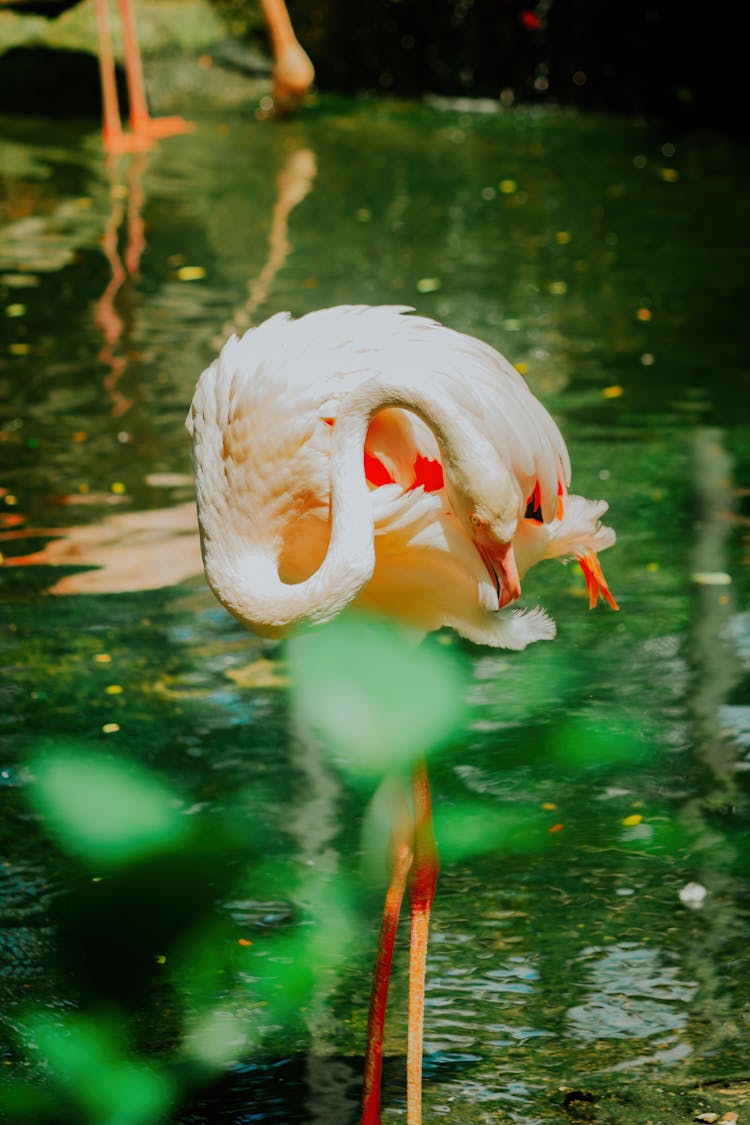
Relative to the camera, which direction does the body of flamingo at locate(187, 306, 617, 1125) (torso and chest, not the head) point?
to the viewer's left
